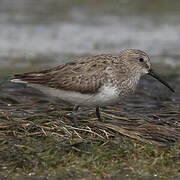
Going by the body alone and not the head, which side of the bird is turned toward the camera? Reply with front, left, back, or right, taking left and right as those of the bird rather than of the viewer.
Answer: right
